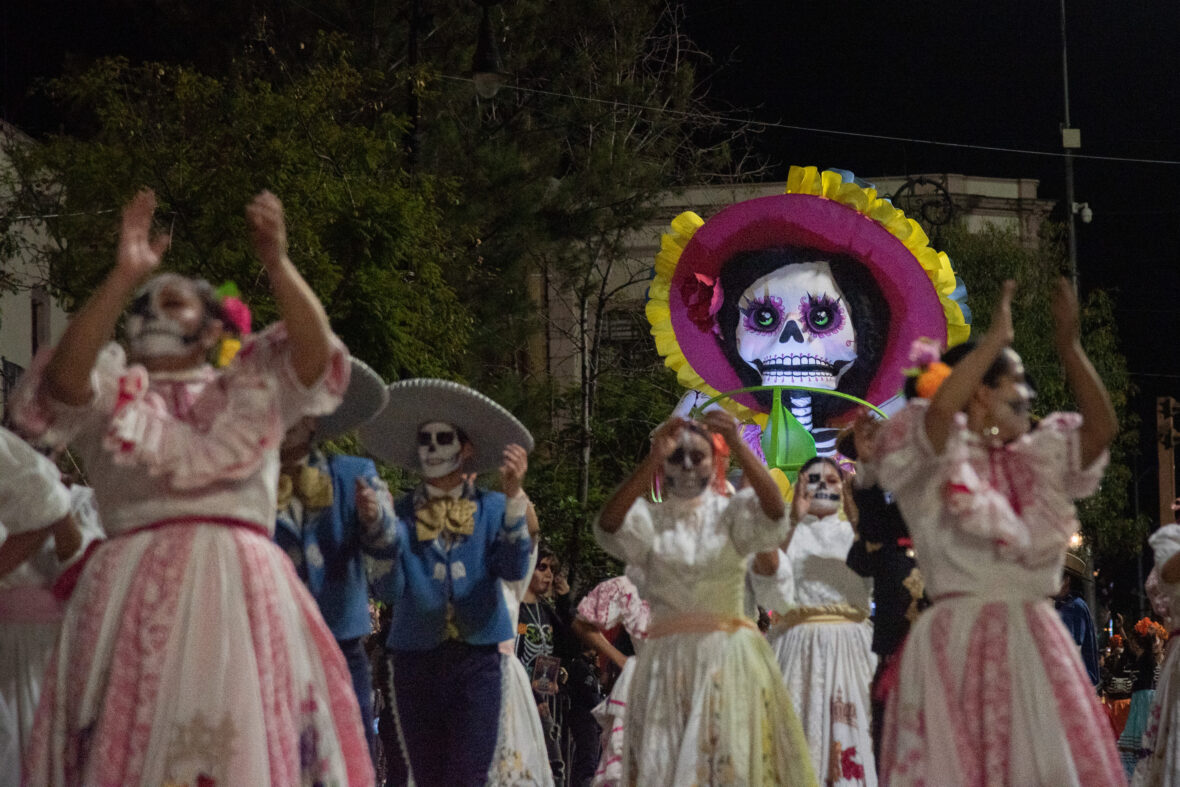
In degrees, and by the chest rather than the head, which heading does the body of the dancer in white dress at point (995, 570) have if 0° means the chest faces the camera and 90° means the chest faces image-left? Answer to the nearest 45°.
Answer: approximately 315°

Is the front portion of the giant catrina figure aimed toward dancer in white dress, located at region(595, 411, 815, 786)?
yes

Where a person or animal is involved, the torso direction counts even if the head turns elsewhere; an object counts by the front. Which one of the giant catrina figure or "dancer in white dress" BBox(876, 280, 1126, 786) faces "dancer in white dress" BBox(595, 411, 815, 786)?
the giant catrina figure

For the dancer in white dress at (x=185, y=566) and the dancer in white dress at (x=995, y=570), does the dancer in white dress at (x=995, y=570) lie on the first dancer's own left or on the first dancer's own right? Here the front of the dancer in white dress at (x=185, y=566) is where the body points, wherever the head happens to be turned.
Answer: on the first dancer's own left

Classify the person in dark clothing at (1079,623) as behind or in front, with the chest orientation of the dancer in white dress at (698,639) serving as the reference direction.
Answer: behind

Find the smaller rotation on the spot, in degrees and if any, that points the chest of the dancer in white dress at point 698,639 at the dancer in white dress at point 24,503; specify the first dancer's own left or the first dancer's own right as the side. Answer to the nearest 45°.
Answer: approximately 45° to the first dancer's own right
